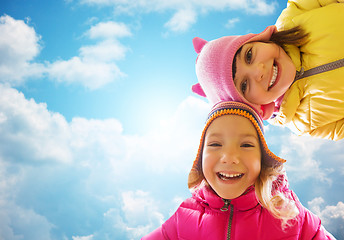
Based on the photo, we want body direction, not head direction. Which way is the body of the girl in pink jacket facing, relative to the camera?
toward the camera
